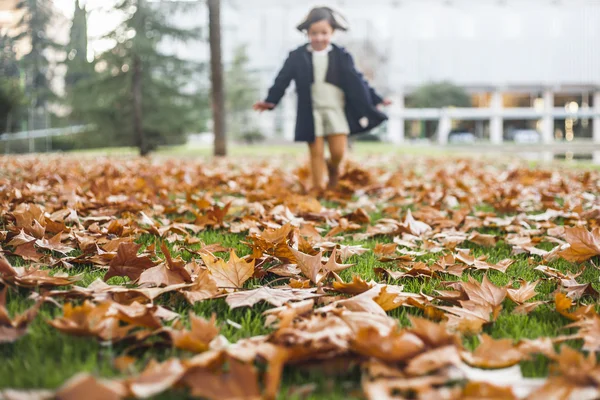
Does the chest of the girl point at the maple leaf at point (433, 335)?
yes

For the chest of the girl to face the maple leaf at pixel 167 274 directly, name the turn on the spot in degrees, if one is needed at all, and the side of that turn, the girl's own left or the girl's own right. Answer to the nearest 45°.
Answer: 0° — they already face it

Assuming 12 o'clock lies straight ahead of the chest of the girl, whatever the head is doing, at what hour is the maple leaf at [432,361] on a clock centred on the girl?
The maple leaf is roughly at 12 o'clock from the girl.

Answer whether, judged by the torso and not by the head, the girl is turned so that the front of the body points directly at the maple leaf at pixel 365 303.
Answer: yes

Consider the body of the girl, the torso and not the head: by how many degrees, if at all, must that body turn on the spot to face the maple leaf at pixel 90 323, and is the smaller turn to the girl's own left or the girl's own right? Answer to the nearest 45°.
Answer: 0° — they already face it

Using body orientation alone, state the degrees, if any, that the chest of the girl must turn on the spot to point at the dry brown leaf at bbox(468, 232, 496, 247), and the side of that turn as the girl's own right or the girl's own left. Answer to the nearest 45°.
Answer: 0° — they already face it

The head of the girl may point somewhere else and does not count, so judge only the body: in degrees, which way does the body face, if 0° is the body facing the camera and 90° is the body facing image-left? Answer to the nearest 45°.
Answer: approximately 0°
